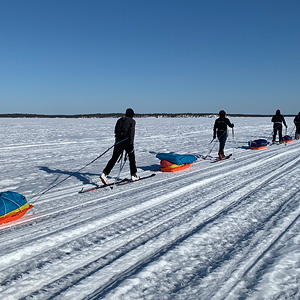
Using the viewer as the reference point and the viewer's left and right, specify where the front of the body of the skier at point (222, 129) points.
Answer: facing away from the viewer and to the right of the viewer

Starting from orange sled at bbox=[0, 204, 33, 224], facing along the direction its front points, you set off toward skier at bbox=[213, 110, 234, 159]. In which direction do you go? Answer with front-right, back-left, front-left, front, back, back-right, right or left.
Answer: front

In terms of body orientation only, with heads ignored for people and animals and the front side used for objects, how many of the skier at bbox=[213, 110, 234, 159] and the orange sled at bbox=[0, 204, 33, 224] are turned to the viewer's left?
0

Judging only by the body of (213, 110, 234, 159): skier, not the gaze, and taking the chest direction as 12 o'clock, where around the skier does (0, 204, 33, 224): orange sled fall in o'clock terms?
The orange sled is roughly at 5 o'clock from the skier.

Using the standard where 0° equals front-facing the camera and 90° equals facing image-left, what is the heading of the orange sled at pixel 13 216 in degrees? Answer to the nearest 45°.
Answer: approximately 225°
